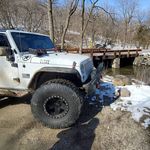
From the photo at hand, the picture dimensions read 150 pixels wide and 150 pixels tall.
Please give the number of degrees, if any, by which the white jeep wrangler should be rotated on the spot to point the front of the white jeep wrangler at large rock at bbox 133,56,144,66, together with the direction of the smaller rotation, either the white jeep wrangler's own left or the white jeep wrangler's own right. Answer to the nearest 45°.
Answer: approximately 90° to the white jeep wrangler's own left

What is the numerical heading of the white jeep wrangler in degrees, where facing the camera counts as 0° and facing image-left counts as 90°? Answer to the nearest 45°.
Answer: approximately 315°

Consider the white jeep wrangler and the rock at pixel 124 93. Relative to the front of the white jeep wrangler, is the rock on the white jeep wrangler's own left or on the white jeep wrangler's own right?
on the white jeep wrangler's own left
